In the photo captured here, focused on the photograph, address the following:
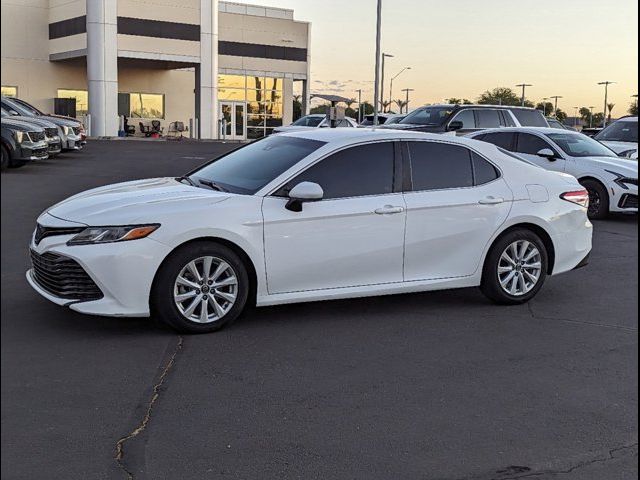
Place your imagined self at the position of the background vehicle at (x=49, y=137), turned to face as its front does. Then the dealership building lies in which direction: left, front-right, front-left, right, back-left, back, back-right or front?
back-left

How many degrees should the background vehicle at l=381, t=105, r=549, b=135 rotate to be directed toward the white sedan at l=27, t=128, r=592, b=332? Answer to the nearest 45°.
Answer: approximately 45° to its left

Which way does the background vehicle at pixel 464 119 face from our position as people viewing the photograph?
facing the viewer and to the left of the viewer

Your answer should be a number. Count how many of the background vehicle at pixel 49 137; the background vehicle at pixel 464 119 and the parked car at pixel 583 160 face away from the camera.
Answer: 0

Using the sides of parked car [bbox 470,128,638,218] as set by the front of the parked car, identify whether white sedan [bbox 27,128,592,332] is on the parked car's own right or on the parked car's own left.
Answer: on the parked car's own right

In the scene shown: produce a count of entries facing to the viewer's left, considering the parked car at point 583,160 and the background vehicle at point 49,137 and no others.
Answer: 0

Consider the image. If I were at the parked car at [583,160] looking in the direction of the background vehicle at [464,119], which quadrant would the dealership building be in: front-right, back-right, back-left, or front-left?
front-left

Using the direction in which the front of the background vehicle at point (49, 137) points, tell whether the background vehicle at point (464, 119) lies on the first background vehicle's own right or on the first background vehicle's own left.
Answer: on the first background vehicle's own left

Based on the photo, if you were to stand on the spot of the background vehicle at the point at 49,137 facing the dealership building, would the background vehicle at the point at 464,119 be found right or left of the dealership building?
right

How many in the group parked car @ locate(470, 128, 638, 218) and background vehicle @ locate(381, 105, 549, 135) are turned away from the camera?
0

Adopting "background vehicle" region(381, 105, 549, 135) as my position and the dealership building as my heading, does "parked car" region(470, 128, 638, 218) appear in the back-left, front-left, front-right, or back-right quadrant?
back-left

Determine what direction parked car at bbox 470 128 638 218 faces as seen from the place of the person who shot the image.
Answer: facing the viewer and to the right of the viewer
